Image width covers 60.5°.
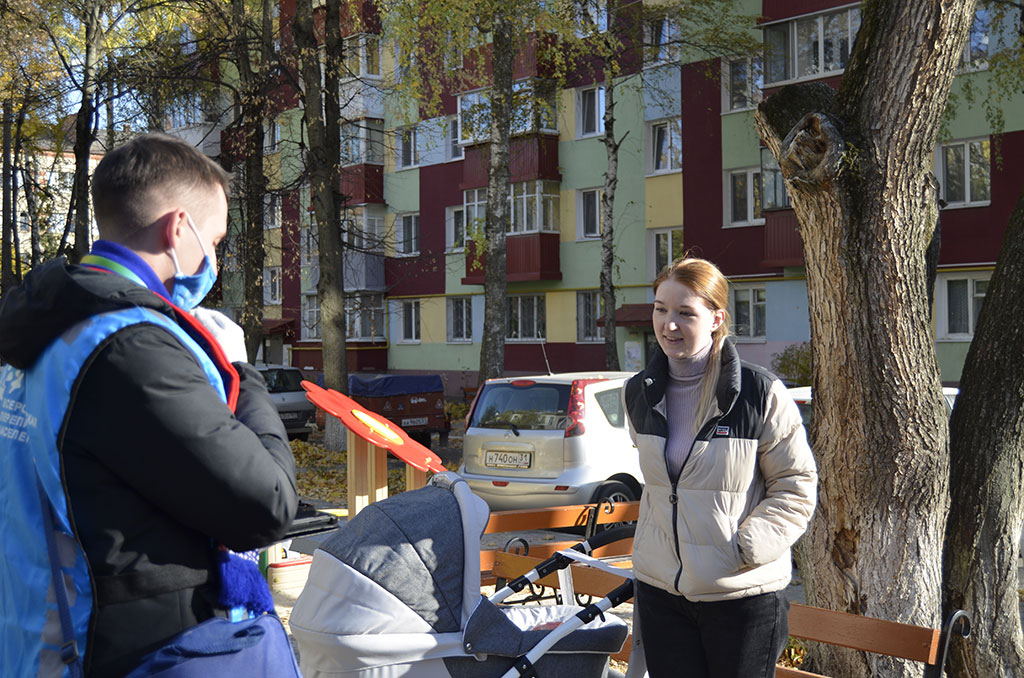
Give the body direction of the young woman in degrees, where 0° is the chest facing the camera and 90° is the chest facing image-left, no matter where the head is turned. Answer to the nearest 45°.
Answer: approximately 45°

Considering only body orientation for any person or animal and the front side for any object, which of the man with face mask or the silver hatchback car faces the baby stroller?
the man with face mask

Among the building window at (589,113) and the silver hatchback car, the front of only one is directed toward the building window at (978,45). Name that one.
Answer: the silver hatchback car

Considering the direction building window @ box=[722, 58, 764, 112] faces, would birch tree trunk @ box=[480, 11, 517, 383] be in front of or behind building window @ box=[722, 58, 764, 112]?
in front

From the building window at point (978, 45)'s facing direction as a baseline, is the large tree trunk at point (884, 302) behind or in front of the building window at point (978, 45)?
in front

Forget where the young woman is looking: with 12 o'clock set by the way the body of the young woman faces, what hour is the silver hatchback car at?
The silver hatchback car is roughly at 4 o'clock from the young woman.

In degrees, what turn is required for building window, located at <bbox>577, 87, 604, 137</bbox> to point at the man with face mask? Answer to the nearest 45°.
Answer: approximately 45° to its left

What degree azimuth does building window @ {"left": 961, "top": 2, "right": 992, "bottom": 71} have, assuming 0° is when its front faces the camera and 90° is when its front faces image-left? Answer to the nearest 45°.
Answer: approximately 45°

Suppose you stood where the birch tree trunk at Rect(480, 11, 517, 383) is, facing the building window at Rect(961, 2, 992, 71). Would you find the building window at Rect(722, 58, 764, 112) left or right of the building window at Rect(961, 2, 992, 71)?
left

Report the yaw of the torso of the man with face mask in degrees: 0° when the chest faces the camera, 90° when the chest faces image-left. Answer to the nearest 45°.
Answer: approximately 225°

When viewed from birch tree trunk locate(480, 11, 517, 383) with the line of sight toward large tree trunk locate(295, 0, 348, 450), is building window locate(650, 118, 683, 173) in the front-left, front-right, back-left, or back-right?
back-right

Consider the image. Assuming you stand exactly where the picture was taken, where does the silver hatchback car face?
facing away from the viewer and to the right of the viewer

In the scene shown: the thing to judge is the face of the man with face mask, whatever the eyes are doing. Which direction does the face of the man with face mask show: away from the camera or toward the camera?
away from the camera
